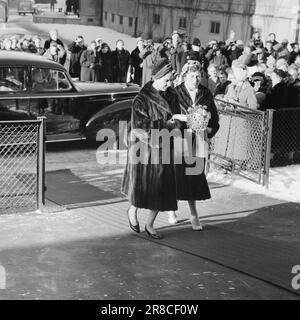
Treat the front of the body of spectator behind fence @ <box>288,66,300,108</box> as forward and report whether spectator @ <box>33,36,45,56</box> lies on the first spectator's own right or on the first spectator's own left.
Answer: on the first spectator's own right

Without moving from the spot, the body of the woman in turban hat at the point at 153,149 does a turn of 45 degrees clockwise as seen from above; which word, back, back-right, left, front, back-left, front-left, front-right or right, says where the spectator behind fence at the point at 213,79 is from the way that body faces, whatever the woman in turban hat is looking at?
back

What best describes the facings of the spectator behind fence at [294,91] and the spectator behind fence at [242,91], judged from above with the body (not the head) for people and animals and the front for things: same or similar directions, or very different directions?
same or similar directions

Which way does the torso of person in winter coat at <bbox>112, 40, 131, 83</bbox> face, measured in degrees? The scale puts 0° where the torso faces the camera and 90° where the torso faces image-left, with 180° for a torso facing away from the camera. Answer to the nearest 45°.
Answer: approximately 0°

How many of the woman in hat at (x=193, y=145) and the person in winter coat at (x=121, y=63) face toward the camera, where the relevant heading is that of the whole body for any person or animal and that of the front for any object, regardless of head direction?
2

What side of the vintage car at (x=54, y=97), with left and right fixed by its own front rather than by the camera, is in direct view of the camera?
right

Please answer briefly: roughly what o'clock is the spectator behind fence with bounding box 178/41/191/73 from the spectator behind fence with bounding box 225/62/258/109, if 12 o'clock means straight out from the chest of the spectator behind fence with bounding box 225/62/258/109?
the spectator behind fence with bounding box 178/41/191/73 is roughly at 4 o'clock from the spectator behind fence with bounding box 225/62/258/109.

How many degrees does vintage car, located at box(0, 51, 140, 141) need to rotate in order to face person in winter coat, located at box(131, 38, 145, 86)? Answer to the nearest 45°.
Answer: approximately 90° to its left

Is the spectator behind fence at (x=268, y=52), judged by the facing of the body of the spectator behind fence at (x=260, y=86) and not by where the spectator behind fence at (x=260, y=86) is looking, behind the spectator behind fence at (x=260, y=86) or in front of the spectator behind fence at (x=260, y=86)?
behind

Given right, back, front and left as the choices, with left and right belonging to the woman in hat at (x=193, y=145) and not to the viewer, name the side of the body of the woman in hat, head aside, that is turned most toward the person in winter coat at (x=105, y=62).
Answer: back

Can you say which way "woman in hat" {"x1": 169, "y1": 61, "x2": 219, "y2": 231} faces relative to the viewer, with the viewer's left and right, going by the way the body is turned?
facing the viewer
